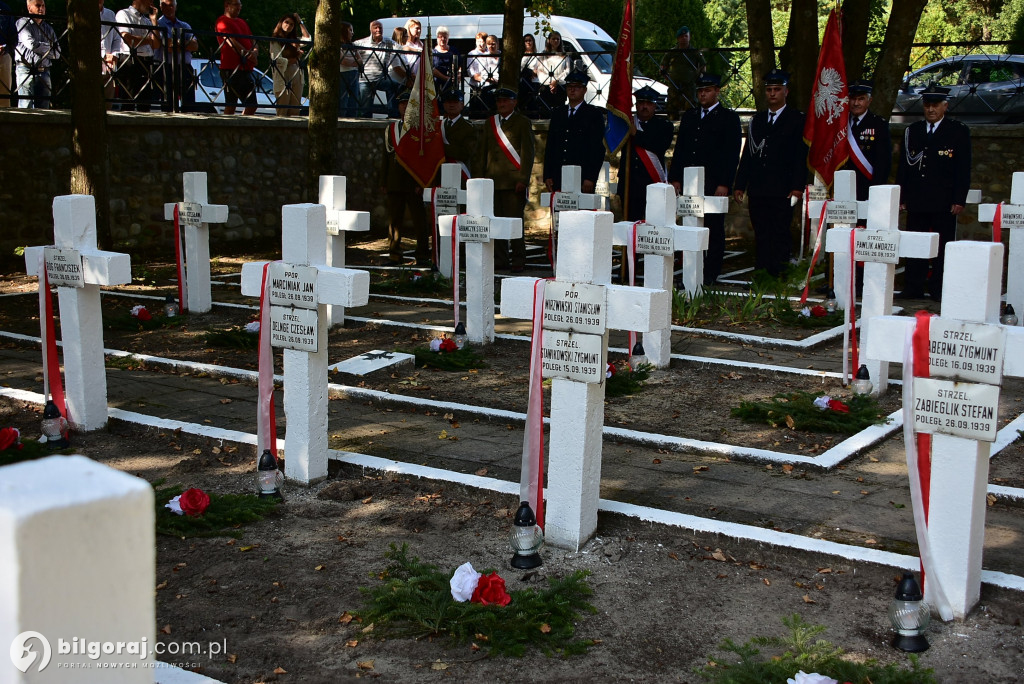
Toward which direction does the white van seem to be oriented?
to the viewer's right

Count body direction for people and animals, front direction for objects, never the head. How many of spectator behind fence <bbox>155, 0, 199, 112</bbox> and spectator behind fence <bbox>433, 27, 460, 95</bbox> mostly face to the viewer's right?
0

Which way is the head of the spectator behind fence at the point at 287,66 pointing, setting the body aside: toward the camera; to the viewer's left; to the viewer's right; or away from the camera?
toward the camera

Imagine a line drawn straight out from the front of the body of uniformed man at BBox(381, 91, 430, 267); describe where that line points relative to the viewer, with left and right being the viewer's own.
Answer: facing the viewer and to the right of the viewer

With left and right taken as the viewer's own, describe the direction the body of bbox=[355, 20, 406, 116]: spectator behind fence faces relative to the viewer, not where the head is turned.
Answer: facing the viewer

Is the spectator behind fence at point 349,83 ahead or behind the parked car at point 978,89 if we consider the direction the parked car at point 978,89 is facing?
ahead

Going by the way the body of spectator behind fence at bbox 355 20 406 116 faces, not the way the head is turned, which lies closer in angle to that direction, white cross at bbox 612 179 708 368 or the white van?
the white cross

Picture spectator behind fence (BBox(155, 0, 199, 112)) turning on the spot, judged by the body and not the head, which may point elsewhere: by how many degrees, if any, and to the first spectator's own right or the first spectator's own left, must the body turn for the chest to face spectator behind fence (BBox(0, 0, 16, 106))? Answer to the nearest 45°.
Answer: approximately 45° to the first spectator's own right

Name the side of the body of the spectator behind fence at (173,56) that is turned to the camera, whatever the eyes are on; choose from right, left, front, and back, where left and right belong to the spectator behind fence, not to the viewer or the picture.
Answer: front

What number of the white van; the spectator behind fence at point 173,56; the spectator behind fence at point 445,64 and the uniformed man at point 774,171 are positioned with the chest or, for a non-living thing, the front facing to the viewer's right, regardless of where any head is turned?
1

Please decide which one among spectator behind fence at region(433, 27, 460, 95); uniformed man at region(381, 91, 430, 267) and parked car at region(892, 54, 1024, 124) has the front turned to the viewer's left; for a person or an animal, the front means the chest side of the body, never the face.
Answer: the parked car

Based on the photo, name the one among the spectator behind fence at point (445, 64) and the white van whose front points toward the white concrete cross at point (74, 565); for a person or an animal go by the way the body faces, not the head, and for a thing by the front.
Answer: the spectator behind fence

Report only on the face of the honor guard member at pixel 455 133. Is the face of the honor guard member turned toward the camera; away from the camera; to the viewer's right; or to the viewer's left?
toward the camera

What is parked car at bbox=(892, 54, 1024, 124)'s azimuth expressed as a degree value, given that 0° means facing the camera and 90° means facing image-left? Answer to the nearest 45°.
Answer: approximately 90°

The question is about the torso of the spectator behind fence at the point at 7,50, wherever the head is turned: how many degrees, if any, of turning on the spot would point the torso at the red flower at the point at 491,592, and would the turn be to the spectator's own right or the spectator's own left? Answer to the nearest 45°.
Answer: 0° — they already face it

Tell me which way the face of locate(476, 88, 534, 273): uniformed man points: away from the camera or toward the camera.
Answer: toward the camera
